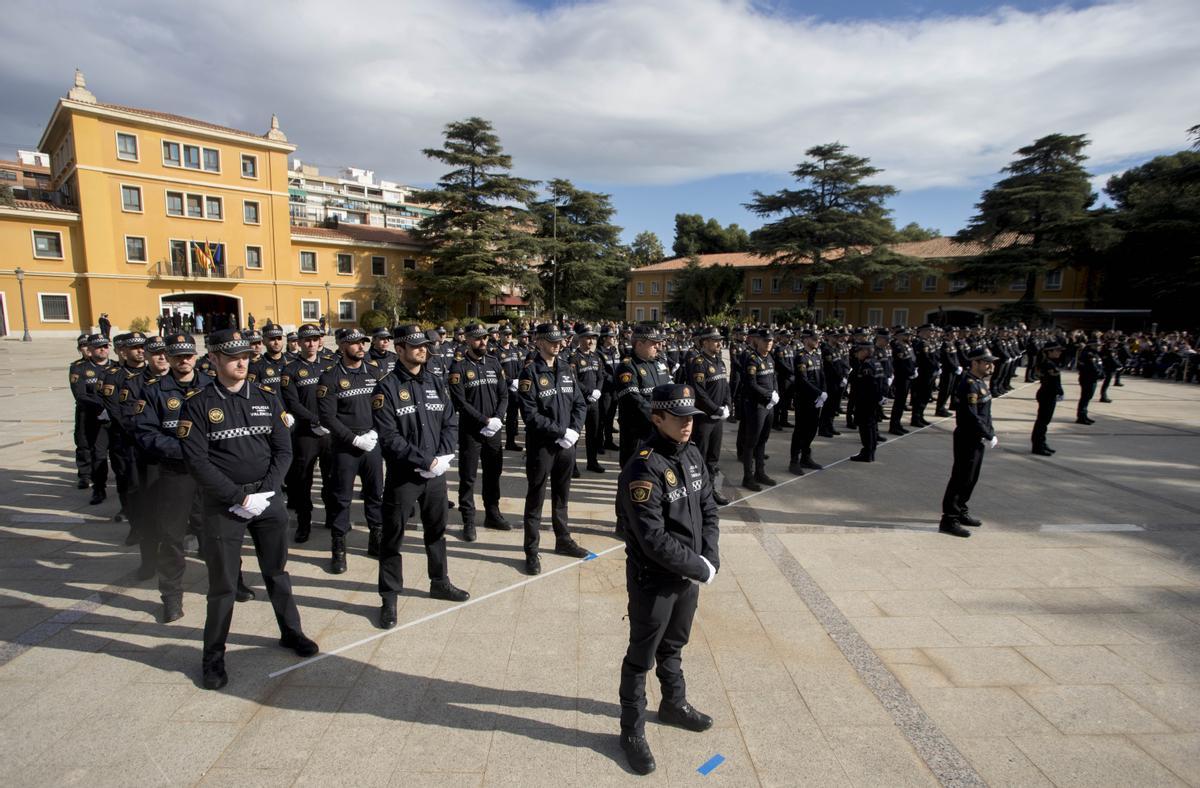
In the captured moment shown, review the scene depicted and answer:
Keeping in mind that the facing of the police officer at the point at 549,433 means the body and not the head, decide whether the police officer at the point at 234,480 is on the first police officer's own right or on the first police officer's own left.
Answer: on the first police officer's own right

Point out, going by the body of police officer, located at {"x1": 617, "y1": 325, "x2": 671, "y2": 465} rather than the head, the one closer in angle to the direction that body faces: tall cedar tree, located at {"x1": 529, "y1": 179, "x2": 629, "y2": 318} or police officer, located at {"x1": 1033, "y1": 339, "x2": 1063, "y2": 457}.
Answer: the police officer

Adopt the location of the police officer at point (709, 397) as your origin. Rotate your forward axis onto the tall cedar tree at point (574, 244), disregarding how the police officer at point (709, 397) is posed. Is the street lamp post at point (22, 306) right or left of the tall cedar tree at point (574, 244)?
left

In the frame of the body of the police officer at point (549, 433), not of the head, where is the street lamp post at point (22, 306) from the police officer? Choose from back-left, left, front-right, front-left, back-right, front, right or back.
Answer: back

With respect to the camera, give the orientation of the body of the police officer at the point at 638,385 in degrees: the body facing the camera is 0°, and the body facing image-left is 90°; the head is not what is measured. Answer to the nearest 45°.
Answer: approximately 315°

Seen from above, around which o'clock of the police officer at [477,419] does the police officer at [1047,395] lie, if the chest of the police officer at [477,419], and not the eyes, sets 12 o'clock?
the police officer at [1047,395] is roughly at 10 o'clock from the police officer at [477,419].

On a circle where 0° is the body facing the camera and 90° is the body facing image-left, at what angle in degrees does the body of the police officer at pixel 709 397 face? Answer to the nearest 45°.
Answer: approximately 315°

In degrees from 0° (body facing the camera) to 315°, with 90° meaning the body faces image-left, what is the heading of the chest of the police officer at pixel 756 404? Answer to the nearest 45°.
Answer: approximately 315°

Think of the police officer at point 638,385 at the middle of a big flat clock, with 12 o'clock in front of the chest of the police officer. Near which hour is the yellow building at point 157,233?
The yellow building is roughly at 6 o'clock from the police officer.

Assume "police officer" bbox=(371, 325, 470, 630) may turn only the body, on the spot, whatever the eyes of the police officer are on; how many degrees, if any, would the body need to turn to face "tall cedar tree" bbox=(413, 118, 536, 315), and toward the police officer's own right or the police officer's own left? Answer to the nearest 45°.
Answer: approximately 135° to the police officer's own left

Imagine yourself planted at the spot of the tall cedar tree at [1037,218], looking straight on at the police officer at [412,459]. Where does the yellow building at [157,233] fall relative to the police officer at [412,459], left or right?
right
